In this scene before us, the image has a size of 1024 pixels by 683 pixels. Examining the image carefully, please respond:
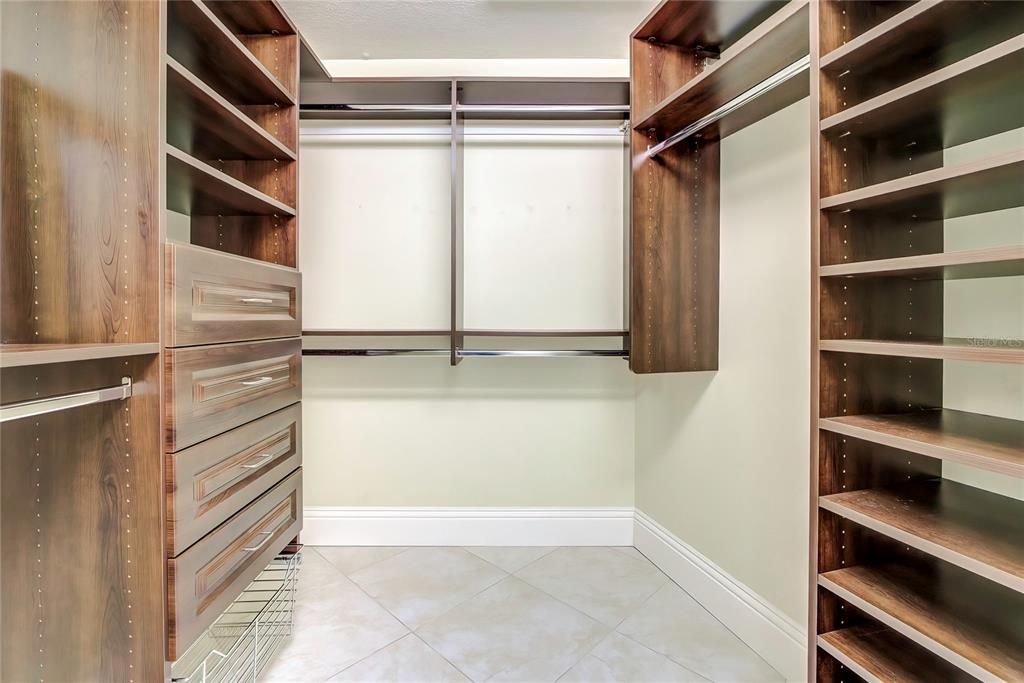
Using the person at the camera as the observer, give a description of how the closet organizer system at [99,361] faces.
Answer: facing the viewer and to the right of the viewer

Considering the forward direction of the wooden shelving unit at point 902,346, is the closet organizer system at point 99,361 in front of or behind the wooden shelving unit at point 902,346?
in front

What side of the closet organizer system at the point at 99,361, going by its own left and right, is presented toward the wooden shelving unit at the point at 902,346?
front

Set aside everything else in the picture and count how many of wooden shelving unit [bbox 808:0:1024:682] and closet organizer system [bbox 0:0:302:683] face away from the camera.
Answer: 0
